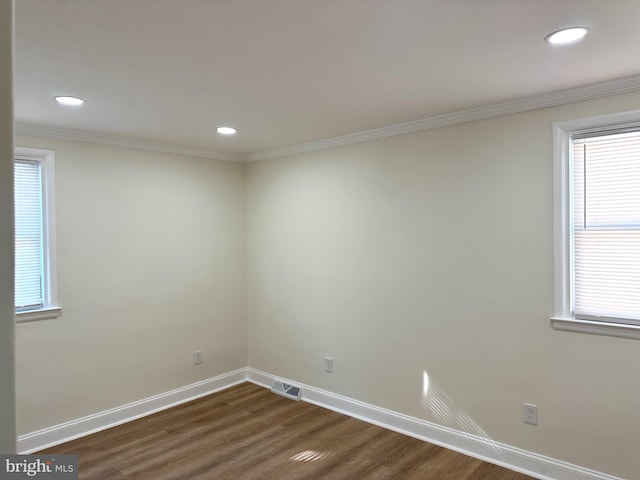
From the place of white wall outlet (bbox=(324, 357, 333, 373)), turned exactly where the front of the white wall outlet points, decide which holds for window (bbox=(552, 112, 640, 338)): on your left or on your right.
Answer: on your left

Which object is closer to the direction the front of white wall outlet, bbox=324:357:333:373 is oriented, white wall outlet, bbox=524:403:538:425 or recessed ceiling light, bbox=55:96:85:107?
the recessed ceiling light

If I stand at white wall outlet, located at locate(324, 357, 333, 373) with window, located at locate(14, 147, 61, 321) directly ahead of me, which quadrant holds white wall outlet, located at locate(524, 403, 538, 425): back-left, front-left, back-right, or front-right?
back-left

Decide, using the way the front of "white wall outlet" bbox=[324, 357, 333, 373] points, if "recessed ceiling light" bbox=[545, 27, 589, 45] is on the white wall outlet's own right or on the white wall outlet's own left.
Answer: on the white wall outlet's own left

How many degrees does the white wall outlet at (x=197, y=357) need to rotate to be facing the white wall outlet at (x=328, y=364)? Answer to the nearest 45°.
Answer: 0° — it already faces it

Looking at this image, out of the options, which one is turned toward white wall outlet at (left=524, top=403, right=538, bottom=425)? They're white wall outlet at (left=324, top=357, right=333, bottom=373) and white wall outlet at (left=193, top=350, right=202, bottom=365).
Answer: white wall outlet at (left=193, top=350, right=202, bottom=365)

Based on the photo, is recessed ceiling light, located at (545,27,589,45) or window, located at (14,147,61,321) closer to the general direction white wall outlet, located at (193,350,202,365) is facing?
the recessed ceiling light

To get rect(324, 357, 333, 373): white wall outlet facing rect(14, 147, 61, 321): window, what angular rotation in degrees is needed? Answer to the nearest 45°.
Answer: approximately 45° to its right

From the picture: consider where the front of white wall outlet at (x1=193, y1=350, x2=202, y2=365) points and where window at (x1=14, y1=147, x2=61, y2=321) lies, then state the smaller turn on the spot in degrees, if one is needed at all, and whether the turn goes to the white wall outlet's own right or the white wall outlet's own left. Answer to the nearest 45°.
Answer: approximately 90° to the white wall outlet's own right

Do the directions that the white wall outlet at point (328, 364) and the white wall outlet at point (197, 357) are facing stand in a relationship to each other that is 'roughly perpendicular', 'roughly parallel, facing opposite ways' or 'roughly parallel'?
roughly perpendicular

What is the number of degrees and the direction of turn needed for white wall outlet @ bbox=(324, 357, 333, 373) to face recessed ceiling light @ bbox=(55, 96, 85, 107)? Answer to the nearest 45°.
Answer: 0° — it already faces it

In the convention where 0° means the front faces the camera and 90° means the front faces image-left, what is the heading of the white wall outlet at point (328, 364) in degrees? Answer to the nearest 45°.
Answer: approximately 45°

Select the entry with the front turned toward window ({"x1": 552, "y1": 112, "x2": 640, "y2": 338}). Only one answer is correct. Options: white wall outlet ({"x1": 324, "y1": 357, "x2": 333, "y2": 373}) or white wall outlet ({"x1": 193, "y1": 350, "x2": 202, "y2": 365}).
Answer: white wall outlet ({"x1": 193, "y1": 350, "x2": 202, "y2": 365})
